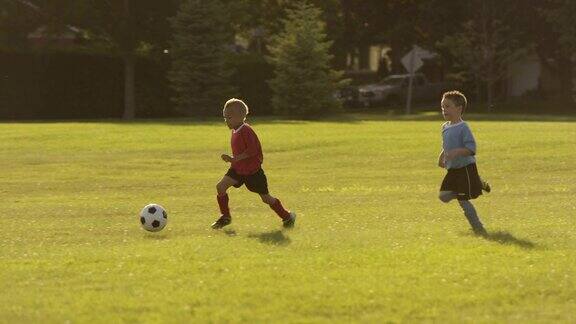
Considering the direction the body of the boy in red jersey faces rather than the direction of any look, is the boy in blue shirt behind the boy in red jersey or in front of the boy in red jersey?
behind

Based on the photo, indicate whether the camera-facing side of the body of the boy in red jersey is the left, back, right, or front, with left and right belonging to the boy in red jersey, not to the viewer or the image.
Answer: left

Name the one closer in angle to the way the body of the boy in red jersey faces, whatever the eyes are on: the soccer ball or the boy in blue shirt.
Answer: the soccer ball
